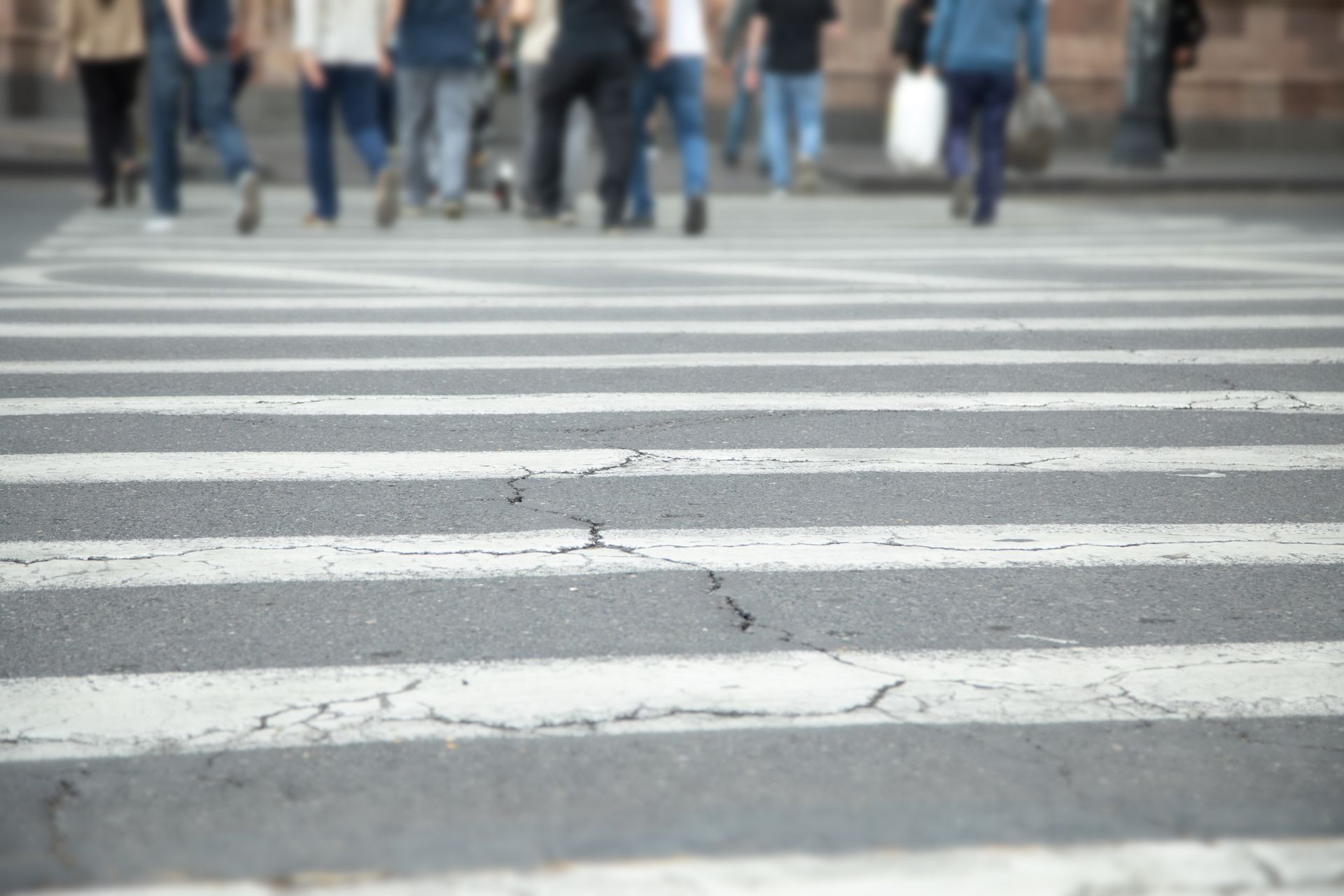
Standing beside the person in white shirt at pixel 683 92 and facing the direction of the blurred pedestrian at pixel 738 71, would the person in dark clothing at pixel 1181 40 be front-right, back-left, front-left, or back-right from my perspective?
front-right

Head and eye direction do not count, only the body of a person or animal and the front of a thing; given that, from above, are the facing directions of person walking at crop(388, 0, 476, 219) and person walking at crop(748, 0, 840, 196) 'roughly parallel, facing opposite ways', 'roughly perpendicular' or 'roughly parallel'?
roughly parallel

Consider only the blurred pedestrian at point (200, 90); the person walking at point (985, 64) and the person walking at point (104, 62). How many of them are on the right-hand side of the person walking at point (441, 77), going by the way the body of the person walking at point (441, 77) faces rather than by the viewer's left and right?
1

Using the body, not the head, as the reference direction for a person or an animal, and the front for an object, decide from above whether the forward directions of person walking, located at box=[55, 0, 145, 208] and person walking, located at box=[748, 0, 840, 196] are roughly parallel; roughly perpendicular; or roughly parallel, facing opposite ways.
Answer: roughly parallel

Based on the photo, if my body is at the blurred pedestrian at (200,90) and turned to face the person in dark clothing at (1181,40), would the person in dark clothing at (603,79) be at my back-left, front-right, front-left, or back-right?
front-right

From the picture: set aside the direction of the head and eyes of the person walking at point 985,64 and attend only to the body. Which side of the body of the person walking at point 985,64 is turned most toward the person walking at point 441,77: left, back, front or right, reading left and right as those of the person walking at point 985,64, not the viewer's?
left

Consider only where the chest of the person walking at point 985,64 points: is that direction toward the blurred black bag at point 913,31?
yes

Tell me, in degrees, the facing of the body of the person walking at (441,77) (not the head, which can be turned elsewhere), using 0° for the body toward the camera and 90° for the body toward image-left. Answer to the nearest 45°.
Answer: approximately 180°

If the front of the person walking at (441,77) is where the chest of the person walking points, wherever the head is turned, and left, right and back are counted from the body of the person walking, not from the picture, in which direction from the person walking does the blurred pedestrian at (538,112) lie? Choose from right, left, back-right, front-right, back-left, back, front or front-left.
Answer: right

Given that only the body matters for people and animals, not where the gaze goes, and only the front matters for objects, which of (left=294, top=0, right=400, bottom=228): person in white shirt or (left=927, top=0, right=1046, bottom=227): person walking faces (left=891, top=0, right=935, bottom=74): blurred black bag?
the person walking

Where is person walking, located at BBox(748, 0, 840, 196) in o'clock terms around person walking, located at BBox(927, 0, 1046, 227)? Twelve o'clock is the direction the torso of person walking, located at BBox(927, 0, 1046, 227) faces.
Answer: person walking, located at BBox(748, 0, 840, 196) is roughly at 11 o'clock from person walking, located at BBox(927, 0, 1046, 227).

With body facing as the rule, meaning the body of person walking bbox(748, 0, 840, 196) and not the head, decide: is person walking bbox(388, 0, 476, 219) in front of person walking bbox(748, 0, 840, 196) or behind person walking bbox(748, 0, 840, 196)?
behind

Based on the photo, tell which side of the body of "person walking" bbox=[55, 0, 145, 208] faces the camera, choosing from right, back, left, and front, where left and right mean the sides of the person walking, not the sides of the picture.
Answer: back

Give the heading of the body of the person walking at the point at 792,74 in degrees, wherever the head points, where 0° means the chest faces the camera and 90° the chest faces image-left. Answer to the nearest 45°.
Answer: approximately 180°

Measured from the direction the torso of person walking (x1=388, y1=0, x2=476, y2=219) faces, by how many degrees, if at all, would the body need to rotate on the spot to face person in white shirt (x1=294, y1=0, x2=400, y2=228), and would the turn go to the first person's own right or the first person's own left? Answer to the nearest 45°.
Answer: approximately 135° to the first person's own left

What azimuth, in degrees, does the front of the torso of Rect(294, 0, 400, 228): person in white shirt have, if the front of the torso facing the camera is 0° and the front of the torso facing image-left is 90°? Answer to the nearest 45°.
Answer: approximately 135°

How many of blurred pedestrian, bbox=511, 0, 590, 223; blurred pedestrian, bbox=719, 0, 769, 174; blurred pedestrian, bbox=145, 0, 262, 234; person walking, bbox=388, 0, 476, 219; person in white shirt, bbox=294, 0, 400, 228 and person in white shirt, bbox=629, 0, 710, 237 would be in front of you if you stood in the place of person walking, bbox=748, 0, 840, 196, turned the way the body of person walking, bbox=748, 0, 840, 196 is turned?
1

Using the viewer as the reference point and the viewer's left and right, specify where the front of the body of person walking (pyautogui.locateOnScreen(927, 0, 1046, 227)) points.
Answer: facing away from the viewer

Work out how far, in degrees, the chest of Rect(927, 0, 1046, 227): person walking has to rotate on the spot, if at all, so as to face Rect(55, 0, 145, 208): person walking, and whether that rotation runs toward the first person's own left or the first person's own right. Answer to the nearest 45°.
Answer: approximately 90° to the first person's own left
